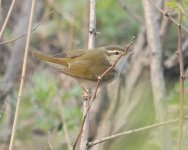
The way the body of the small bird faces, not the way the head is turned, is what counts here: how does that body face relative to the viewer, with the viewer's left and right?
facing to the right of the viewer
